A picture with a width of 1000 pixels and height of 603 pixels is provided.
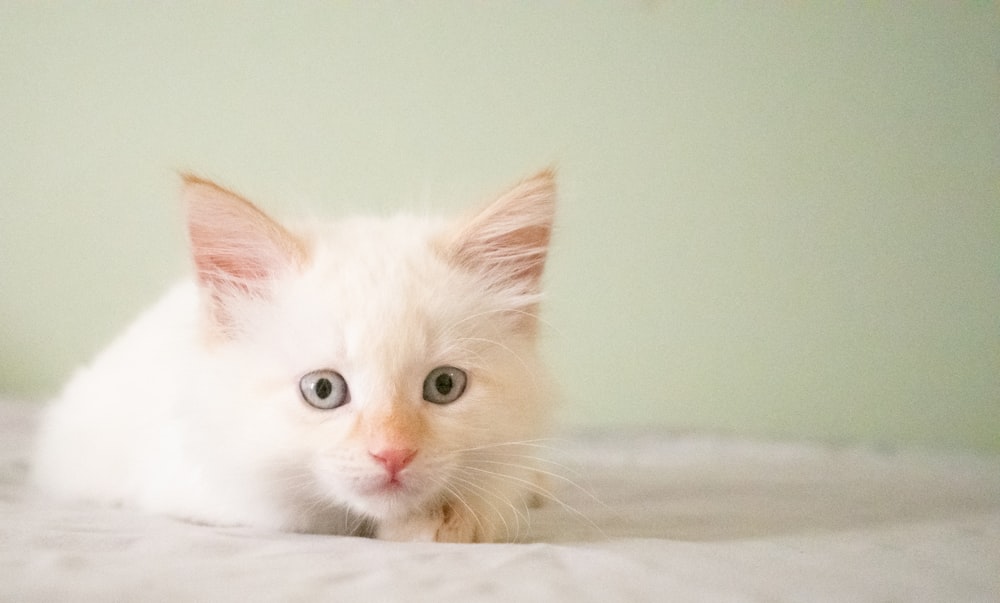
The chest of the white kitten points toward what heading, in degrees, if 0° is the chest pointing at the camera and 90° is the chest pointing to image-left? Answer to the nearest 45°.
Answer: approximately 315°
